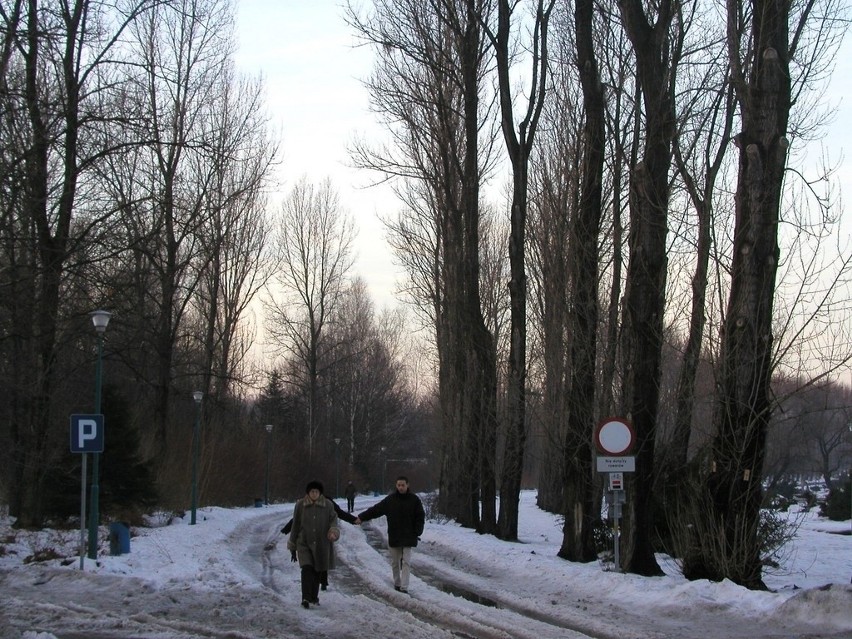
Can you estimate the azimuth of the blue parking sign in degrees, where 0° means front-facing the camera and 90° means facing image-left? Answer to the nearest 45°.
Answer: approximately 0°

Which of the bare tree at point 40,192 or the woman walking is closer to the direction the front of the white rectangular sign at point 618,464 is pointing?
the woman walking

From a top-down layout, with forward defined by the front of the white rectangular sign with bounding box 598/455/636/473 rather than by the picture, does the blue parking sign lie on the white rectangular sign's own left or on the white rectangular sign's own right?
on the white rectangular sign's own right

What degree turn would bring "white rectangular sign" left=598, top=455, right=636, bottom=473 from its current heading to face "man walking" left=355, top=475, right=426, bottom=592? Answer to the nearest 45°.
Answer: approximately 45° to its right
